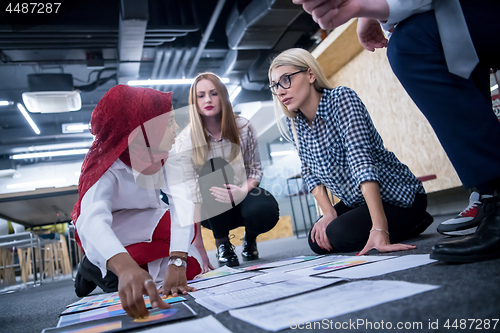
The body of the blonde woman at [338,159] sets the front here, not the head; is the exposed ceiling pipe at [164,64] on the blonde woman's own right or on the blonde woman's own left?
on the blonde woman's own right

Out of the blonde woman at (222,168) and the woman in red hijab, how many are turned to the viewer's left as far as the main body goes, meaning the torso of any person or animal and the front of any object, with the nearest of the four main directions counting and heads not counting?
0

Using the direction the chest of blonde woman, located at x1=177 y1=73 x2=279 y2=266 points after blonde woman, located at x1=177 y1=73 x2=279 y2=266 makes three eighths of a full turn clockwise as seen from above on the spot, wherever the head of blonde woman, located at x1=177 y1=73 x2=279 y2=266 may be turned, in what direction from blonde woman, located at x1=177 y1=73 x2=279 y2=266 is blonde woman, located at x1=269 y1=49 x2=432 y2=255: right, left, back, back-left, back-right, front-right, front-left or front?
back

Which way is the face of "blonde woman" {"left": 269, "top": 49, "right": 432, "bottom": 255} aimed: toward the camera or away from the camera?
toward the camera

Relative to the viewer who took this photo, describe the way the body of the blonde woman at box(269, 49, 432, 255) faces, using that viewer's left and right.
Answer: facing the viewer and to the left of the viewer

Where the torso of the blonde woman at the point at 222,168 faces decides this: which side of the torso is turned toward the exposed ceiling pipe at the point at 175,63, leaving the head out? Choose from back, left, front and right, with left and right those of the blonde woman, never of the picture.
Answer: back

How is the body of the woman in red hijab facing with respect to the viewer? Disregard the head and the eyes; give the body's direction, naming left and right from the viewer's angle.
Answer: facing the viewer and to the right of the viewer

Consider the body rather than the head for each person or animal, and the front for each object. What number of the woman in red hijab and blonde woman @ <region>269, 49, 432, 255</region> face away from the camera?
0

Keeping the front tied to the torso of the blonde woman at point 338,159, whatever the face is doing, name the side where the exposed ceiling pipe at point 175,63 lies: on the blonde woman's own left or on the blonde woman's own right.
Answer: on the blonde woman's own right

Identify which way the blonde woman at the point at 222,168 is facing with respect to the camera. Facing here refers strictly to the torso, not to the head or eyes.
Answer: toward the camera

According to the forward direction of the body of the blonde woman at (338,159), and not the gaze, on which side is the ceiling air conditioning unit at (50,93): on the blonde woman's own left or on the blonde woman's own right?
on the blonde woman's own right

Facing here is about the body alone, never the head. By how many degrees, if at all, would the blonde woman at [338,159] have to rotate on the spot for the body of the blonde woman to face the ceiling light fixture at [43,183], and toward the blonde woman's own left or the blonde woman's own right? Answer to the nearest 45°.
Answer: approximately 90° to the blonde woman's own right

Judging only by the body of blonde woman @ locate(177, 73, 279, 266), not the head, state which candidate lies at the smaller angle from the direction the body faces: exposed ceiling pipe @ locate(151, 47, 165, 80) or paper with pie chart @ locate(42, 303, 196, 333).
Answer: the paper with pie chart

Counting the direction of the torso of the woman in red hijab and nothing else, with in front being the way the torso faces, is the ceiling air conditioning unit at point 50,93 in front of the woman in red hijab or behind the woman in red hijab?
behind

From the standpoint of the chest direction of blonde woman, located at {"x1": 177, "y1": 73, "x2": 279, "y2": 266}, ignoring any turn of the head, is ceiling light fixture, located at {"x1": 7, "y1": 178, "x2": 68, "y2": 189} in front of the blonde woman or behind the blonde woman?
behind

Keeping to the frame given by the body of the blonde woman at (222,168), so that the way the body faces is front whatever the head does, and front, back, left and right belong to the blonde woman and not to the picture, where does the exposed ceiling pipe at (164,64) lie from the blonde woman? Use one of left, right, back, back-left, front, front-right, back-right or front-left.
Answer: back
